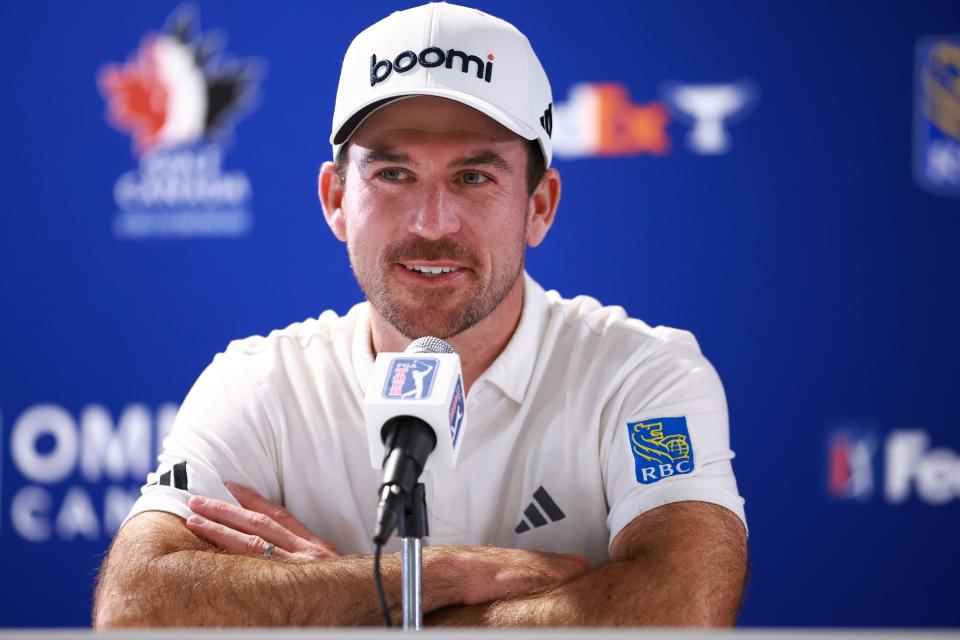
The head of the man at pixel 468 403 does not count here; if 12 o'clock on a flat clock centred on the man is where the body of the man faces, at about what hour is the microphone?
The microphone is roughly at 12 o'clock from the man.

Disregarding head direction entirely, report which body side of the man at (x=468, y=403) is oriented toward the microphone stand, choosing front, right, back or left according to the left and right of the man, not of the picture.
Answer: front

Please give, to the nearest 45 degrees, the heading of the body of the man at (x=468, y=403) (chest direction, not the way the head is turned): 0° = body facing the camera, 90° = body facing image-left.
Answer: approximately 0°
